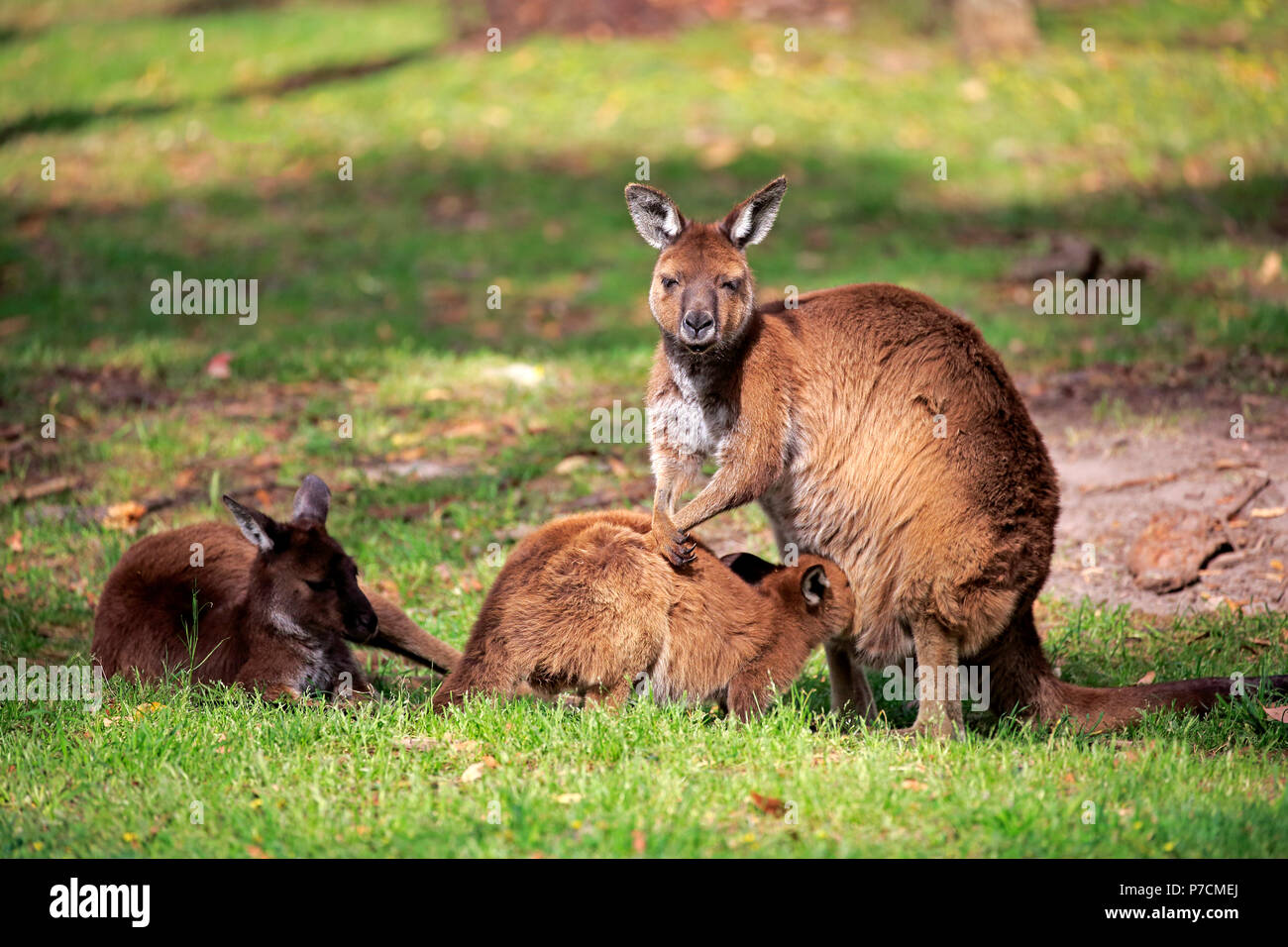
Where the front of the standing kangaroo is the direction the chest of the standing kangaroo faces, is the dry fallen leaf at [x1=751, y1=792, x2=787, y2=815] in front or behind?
in front

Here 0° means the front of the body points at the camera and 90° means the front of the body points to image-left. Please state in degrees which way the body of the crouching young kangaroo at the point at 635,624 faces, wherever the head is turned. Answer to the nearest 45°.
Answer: approximately 270°

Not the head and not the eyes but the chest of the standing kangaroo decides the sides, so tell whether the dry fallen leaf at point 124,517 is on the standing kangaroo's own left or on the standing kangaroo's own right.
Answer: on the standing kangaroo's own right

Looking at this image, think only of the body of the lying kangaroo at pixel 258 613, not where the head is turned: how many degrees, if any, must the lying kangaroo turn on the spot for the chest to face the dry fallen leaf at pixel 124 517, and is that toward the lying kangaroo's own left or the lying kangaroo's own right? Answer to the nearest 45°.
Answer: approximately 135° to the lying kangaroo's own left

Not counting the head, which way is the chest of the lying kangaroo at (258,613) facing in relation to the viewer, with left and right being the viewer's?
facing the viewer and to the right of the viewer

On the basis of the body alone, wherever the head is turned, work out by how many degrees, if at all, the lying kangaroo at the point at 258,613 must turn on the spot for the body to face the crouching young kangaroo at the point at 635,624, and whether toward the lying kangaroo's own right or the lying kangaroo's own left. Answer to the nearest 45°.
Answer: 0° — it already faces it

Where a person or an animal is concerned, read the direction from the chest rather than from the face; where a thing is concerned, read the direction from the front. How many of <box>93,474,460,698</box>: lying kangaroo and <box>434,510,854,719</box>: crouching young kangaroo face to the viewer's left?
0

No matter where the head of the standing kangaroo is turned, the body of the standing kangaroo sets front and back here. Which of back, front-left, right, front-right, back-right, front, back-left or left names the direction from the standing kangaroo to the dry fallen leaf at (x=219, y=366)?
right

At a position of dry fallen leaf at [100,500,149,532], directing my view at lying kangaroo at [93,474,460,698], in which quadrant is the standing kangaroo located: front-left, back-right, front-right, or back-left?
front-left

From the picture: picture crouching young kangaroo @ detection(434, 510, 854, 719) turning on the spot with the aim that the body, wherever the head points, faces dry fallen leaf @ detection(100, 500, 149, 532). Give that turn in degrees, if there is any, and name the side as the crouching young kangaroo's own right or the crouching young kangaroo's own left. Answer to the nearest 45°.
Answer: approximately 135° to the crouching young kangaroo's own left

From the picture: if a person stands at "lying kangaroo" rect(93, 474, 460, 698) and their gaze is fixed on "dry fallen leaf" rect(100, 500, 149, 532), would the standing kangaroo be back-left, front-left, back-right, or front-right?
back-right

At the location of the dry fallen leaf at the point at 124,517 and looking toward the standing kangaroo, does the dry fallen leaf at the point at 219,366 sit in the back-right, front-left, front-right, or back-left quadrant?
back-left

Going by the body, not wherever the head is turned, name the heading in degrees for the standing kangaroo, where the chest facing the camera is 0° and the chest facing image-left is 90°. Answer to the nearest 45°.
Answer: approximately 45°
